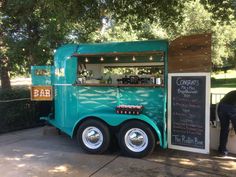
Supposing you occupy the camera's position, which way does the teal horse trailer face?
facing to the left of the viewer

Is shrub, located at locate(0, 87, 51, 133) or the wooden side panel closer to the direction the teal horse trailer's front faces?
the shrub

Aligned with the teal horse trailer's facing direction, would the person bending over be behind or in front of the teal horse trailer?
behind

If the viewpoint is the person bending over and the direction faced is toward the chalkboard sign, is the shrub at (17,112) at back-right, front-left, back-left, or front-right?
front-right

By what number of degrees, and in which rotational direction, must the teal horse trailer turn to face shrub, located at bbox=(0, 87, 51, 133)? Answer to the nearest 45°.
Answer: approximately 45° to its right
